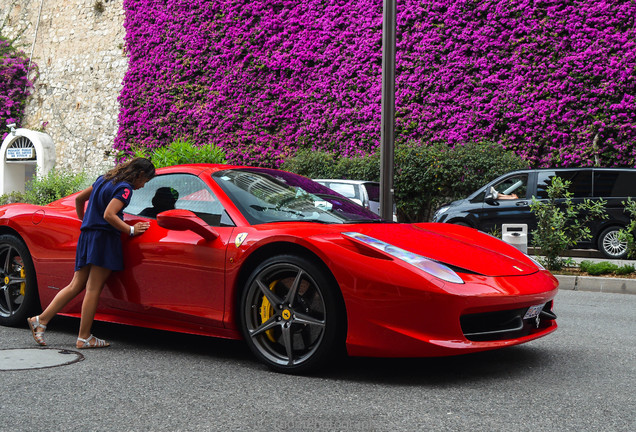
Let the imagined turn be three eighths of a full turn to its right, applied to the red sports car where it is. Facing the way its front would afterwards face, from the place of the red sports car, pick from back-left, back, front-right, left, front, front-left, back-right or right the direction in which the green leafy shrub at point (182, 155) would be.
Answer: right

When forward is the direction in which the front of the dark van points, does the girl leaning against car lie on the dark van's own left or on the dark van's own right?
on the dark van's own left

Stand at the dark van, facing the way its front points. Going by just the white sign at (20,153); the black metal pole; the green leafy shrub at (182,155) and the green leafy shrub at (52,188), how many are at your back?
0

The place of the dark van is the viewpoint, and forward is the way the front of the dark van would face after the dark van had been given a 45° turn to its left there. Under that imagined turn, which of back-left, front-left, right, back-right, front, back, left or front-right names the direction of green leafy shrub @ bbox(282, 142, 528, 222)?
right

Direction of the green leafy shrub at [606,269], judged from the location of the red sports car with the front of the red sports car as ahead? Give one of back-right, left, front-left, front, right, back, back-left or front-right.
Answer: left

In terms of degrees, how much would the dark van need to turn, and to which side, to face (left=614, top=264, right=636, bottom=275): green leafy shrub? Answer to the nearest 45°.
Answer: approximately 90° to its left

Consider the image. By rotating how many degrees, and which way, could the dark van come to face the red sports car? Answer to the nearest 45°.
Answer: approximately 90° to its left

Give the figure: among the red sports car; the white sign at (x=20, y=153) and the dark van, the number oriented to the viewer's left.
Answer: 1

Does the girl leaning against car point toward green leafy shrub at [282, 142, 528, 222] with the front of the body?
yes

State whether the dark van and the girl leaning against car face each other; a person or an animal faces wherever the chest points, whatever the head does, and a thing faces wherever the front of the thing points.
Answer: no

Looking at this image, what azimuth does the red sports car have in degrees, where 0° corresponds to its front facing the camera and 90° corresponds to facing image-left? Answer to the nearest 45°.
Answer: approximately 315°

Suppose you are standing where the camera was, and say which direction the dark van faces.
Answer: facing to the left of the viewer

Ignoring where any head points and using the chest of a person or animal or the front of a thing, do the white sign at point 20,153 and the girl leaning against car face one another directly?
no

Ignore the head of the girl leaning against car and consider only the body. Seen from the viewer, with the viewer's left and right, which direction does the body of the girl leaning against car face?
facing away from the viewer and to the right of the viewer

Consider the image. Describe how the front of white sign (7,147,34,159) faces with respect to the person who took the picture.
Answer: facing the viewer

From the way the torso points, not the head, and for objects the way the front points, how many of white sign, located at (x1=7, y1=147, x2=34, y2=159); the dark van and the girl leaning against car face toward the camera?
1
